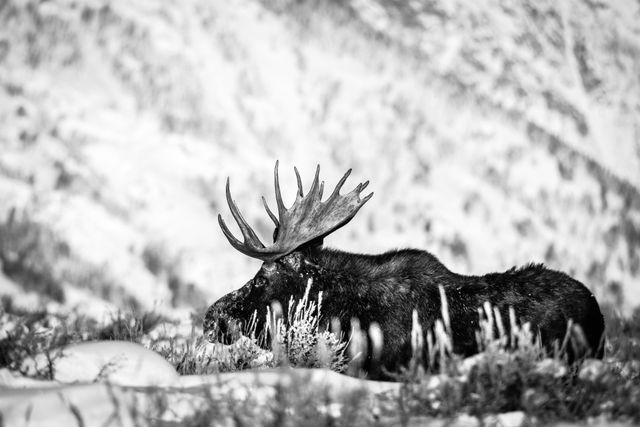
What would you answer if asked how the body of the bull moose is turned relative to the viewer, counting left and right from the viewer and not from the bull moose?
facing to the left of the viewer

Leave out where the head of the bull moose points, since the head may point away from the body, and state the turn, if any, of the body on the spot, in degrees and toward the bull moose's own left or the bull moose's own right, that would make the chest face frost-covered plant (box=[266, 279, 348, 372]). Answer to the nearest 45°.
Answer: approximately 45° to the bull moose's own left
